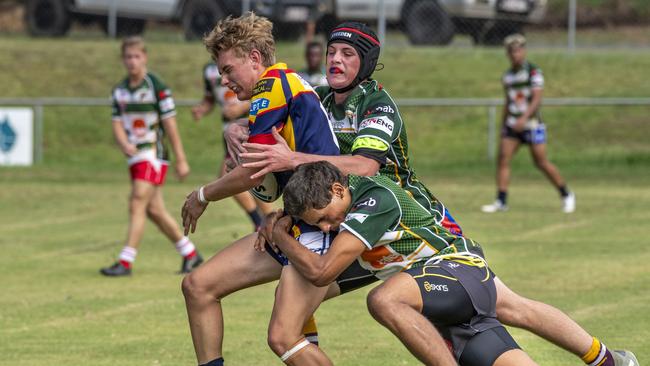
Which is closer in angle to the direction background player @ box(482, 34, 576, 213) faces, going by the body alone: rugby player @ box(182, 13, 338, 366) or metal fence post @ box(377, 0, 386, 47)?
the rugby player

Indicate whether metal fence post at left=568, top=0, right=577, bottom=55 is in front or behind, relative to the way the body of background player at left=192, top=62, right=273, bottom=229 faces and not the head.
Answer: behind

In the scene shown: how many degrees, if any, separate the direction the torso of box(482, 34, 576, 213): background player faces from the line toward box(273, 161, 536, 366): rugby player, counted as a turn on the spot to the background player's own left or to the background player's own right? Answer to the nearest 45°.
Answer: approximately 45° to the background player's own left

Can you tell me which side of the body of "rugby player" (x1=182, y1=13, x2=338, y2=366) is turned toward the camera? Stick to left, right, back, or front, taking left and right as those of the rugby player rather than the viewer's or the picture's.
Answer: left

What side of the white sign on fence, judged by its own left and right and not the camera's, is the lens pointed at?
front

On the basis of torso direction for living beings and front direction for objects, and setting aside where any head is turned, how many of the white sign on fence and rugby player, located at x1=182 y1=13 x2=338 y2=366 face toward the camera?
1

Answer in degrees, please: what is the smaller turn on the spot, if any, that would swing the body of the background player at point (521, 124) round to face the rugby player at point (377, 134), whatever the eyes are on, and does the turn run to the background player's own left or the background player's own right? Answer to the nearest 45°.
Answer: approximately 45° to the background player's own left

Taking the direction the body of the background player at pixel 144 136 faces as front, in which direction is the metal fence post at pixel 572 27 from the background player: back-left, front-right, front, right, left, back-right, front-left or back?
back

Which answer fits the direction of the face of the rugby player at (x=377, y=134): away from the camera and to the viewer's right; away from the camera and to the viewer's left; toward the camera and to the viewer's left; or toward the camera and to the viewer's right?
toward the camera and to the viewer's left

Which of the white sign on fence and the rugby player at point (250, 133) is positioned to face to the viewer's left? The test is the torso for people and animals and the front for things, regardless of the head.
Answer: the rugby player

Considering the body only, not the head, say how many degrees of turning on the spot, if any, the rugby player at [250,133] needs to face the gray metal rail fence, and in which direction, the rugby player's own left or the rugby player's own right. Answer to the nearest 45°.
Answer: approximately 90° to the rugby player's own right
